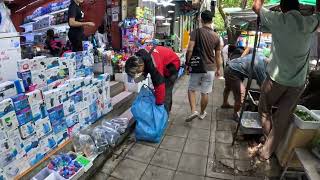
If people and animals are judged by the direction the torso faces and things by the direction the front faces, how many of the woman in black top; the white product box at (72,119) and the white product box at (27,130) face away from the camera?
0

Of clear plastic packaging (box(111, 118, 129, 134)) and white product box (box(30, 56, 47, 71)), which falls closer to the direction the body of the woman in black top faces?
the clear plastic packaging

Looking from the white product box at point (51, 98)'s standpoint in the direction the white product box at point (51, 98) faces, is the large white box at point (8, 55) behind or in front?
behind

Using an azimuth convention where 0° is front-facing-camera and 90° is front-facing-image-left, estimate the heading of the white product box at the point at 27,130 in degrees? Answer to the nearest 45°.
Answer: approximately 315°

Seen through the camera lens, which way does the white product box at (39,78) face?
facing the viewer and to the right of the viewer

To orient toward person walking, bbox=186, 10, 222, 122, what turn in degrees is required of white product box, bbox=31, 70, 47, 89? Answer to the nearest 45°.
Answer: approximately 45° to its left

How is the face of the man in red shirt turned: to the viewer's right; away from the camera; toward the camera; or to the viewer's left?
to the viewer's left

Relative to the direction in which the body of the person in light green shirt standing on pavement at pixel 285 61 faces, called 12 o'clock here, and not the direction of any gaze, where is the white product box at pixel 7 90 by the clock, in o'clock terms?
The white product box is roughly at 8 o'clock from the person in light green shirt standing on pavement.

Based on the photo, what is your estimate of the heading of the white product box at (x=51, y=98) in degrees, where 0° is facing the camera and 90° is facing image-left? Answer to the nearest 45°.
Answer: approximately 315°

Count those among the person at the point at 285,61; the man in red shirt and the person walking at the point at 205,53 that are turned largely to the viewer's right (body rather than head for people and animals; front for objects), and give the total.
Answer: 0

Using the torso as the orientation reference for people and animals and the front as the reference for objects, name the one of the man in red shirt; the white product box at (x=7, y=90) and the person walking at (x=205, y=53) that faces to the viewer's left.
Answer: the man in red shirt
